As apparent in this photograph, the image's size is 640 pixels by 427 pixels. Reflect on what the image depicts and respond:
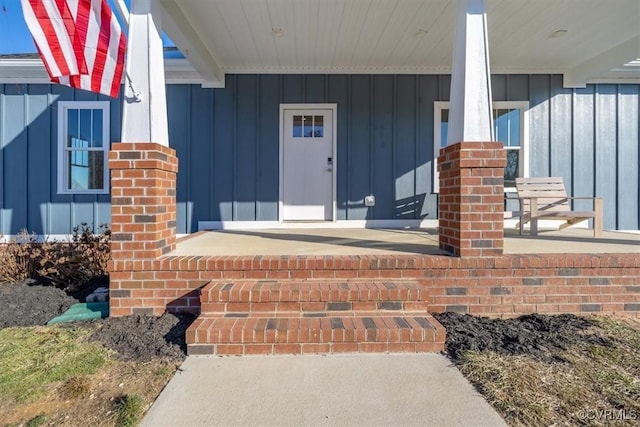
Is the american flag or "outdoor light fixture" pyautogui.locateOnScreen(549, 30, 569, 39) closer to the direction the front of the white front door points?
the american flag

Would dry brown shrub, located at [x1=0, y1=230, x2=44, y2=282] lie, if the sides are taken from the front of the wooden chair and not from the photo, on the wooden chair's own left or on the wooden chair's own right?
on the wooden chair's own right

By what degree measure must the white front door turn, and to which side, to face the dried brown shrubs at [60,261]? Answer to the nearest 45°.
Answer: approximately 45° to its right

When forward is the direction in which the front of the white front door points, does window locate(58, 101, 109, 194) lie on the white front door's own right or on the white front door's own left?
on the white front door's own right

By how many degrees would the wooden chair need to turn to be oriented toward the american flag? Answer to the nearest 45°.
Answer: approximately 90° to its right

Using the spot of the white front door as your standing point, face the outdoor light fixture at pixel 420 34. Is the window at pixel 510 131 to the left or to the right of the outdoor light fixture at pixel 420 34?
left

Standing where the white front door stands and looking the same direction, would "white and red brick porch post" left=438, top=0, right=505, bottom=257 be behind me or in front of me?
in front

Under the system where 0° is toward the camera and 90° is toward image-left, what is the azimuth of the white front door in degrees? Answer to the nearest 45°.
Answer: approximately 0°

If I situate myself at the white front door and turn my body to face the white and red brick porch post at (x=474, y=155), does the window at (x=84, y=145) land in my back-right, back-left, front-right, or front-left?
back-right
